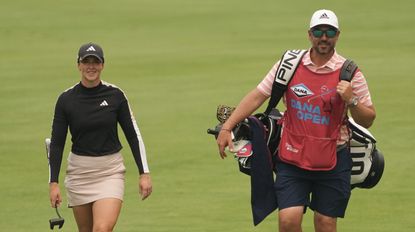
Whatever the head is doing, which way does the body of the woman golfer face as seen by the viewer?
toward the camera
